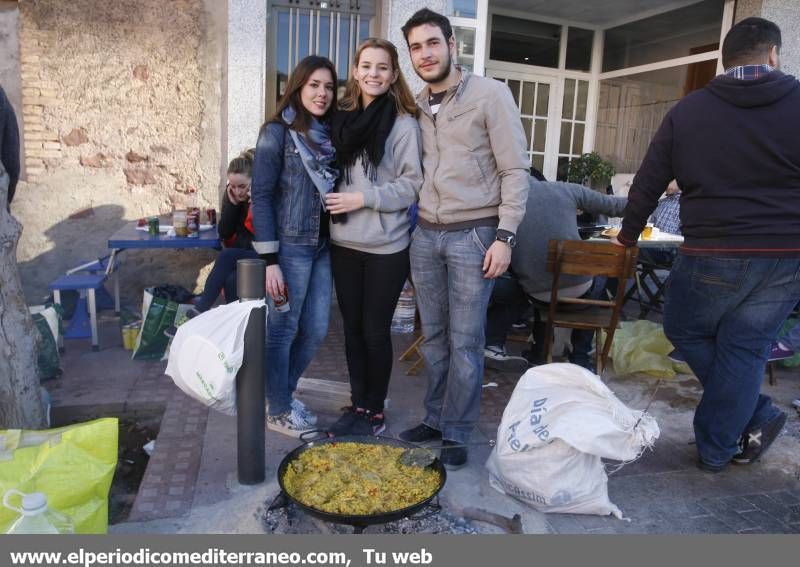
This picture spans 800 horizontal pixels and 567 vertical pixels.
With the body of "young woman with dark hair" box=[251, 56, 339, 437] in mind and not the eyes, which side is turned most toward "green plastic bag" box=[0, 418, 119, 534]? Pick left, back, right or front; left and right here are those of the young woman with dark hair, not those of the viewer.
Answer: right

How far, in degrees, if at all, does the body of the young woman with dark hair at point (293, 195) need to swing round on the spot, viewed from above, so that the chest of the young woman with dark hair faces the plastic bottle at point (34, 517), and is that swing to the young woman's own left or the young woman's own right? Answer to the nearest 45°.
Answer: approximately 90° to the young woman's own right

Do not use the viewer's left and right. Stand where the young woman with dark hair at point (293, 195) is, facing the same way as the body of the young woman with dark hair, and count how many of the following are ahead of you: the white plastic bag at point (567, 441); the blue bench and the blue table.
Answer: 1

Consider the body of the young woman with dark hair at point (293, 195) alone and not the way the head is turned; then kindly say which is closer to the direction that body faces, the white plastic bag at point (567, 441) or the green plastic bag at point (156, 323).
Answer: the white plastic bag

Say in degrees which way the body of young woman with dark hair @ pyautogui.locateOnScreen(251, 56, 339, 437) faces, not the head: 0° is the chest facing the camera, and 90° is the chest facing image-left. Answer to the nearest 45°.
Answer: approximately 315°

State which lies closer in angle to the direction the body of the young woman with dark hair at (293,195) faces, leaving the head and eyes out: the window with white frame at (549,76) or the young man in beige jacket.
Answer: the young man in beige jacket

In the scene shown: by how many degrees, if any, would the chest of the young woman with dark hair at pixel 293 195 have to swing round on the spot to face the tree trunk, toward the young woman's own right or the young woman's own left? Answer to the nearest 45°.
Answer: approximately 135° to the young woman's own right

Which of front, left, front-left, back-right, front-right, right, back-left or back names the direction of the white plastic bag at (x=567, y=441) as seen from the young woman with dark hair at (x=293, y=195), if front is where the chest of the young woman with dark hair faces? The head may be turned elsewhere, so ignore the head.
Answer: front

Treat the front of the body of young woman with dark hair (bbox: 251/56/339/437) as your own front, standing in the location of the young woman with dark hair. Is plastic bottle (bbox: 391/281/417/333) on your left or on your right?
on your left

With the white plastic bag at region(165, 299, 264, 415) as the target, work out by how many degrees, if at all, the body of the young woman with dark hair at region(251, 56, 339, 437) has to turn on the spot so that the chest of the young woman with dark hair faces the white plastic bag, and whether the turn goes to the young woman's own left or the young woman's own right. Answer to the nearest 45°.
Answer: approximately 90° to the young woman's own right

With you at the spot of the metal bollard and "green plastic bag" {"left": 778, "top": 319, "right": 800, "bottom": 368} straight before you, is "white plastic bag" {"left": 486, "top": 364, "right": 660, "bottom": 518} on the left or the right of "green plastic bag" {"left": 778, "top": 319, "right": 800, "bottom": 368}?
right

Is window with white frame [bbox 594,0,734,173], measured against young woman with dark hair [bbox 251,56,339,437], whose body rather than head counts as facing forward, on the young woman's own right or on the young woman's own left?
on the young woman's own left
